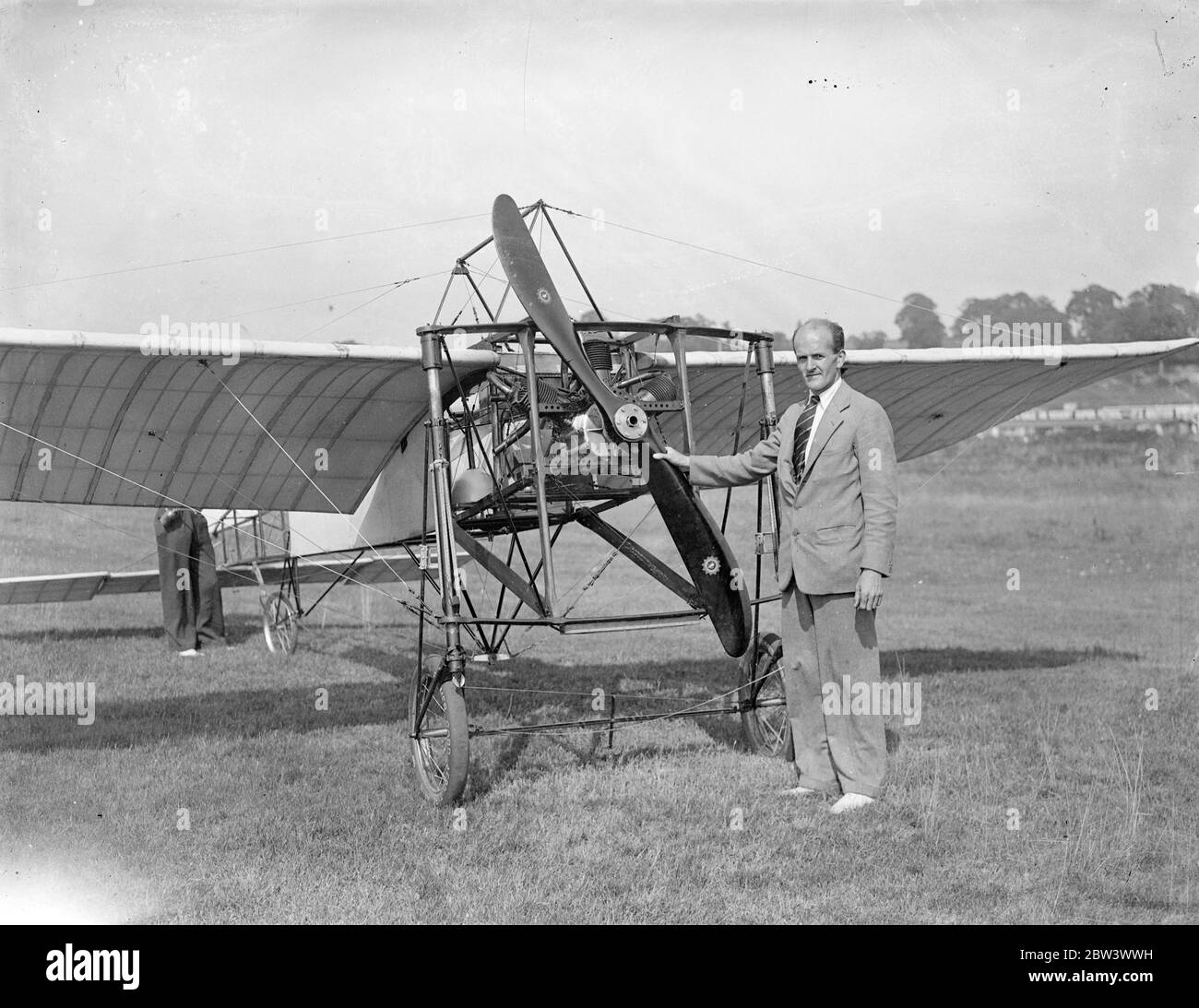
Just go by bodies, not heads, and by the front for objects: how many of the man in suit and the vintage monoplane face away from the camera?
0

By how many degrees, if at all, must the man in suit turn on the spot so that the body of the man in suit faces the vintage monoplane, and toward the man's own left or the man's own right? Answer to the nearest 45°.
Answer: approximately 90° to the man's own right

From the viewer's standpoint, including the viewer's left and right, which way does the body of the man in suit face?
facing the viewer and to the left of the viewer

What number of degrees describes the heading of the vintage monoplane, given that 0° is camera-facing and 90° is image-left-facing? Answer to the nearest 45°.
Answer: approximately 315°
